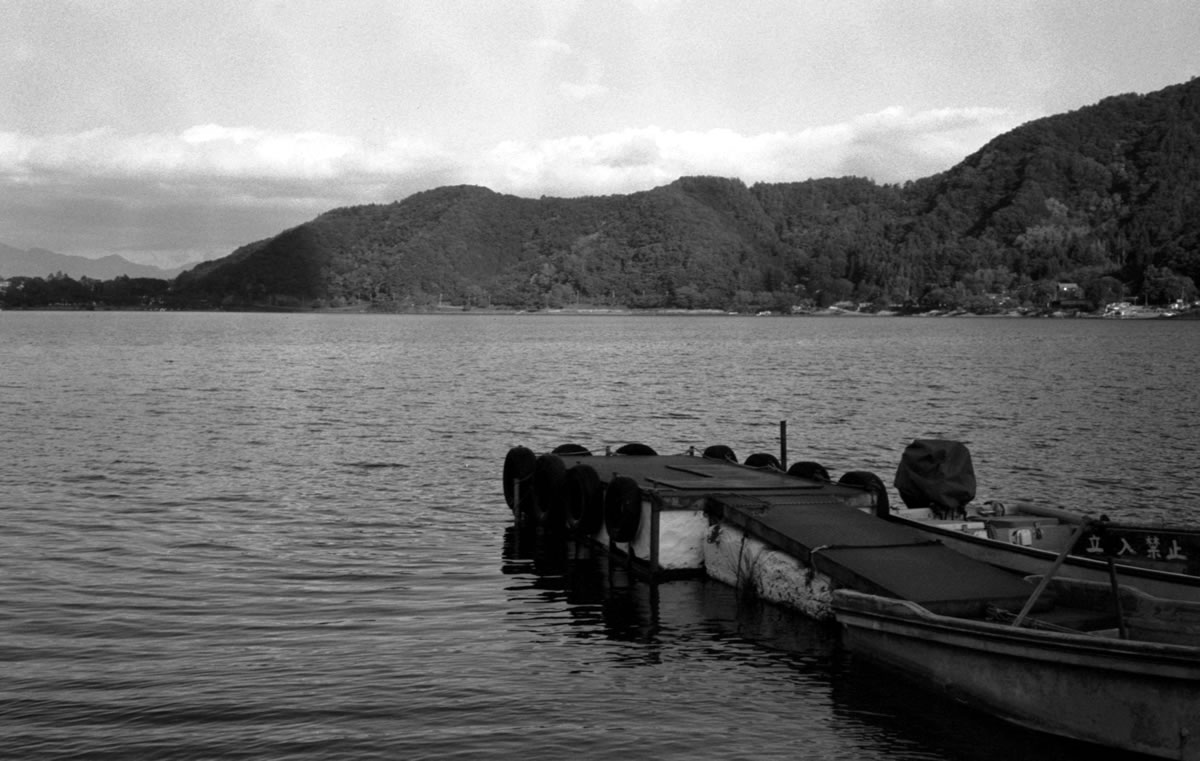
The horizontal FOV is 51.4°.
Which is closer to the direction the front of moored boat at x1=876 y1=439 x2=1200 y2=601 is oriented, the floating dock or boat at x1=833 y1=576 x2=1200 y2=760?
the boat

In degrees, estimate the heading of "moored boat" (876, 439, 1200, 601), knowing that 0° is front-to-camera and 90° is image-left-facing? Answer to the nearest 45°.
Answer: approximately 315°
